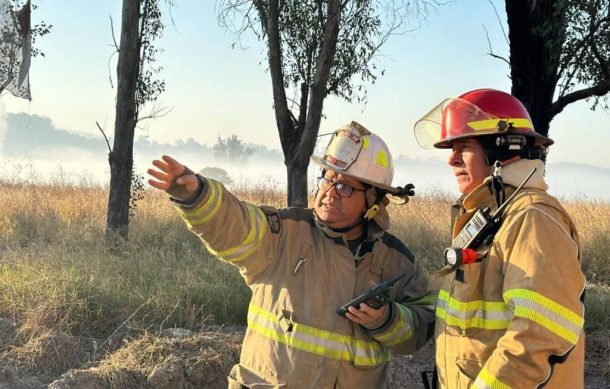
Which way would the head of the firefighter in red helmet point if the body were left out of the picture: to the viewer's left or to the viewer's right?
to the viewer's left

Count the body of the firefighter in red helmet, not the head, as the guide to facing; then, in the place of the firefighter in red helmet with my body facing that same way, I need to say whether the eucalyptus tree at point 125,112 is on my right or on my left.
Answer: on my right

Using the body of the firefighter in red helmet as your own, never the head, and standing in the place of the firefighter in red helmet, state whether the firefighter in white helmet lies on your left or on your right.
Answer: on your right

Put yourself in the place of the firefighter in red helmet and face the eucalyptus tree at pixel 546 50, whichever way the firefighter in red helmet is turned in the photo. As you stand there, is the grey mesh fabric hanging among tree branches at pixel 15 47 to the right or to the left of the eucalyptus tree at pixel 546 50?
left

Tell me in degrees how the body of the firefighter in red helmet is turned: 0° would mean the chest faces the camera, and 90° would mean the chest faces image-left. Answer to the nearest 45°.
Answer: approximately 45°

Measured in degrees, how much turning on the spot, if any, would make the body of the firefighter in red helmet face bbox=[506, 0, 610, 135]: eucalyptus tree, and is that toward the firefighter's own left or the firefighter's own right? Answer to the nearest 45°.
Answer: approximately 135° to the firefighter's own right

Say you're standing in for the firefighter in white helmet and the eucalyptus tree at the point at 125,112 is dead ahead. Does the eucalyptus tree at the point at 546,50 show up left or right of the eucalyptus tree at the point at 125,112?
right

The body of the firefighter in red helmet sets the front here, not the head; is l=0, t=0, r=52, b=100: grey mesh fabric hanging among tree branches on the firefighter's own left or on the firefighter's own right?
on the firefighter's own right
